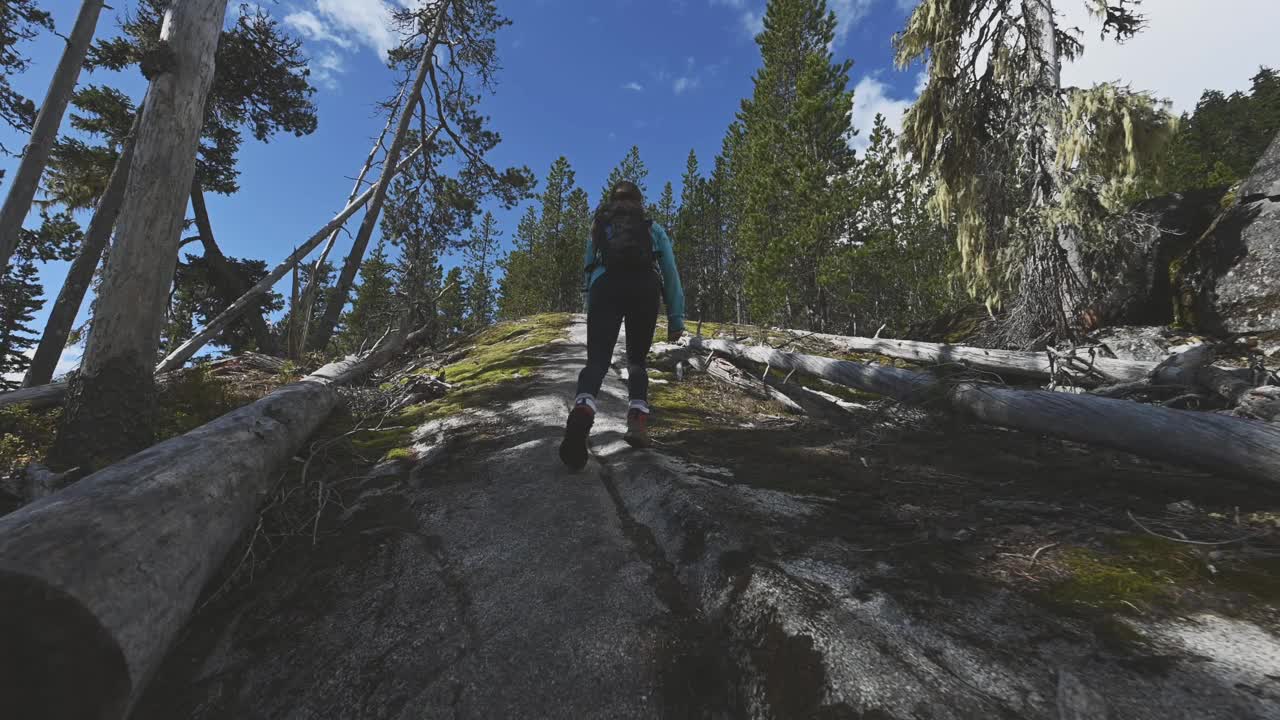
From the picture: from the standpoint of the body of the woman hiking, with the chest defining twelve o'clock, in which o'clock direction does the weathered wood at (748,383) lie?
The weathered wood is roughly at 1 o'clock from the woman hiking.

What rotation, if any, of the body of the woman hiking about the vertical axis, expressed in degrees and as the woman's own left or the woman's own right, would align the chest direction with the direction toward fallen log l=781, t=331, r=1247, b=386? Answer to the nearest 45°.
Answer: approximately 90° to the woman's own right

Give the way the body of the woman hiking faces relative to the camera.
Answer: away from the camera

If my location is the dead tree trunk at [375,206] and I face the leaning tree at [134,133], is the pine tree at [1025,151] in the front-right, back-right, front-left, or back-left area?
back-left

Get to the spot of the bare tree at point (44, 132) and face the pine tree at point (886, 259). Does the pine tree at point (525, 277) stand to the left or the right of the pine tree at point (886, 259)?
left

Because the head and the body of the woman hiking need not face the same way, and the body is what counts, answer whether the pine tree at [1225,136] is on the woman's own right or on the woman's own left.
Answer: on the woman's own right

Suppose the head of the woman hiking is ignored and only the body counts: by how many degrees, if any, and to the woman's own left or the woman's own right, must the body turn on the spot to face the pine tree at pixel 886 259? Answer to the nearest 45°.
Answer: approximately 45° to the woman's own right

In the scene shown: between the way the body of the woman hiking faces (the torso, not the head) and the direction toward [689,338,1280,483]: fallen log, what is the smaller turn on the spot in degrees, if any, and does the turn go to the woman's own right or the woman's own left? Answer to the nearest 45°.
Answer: approximately 90° to the woman's own right

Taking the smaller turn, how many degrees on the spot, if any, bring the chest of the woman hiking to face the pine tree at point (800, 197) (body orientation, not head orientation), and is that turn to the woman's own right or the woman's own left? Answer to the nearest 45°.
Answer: approximately 45° to the woman's own right

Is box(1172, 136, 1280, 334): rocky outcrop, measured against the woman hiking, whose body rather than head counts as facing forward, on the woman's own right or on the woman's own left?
on the woman's own right

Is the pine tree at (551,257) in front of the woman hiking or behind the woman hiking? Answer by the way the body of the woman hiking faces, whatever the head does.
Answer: in front

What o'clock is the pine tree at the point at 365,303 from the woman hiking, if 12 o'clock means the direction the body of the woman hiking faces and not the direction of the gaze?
The pine tree is roughly at 11 o'clock from the woman hiking.

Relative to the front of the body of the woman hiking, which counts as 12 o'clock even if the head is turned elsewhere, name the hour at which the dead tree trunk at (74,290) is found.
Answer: The dead tree trunk is roughly at 10 o'clock from the woman hiking.
